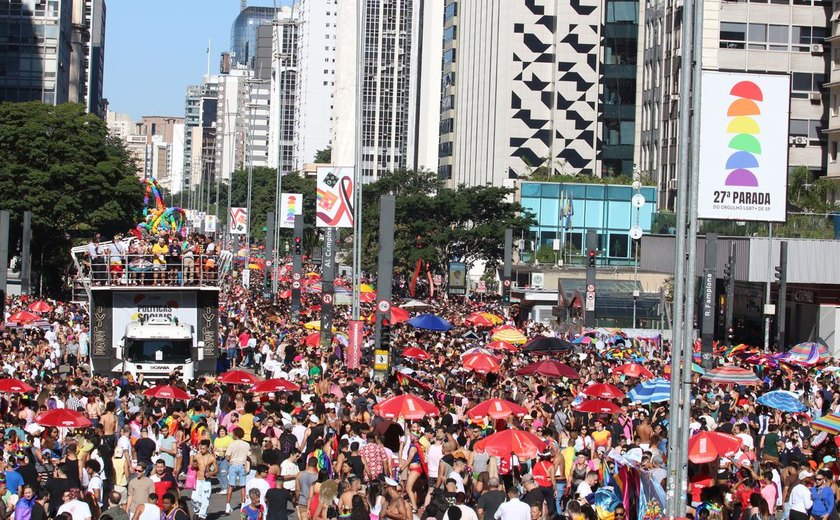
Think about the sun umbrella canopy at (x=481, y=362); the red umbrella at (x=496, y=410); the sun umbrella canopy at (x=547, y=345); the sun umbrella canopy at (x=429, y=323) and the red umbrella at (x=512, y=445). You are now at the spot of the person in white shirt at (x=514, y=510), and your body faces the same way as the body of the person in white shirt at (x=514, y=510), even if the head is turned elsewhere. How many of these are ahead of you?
5

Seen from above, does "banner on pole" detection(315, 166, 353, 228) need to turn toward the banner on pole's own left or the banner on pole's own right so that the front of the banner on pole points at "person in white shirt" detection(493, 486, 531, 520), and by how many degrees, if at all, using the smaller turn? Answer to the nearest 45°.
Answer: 0° — it already faces them

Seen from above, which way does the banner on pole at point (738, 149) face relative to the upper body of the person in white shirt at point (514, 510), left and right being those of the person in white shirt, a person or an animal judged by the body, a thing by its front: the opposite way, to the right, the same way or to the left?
the opposite way

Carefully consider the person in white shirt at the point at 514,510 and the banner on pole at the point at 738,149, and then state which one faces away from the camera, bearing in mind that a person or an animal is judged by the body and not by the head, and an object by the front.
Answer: the person in white shirt

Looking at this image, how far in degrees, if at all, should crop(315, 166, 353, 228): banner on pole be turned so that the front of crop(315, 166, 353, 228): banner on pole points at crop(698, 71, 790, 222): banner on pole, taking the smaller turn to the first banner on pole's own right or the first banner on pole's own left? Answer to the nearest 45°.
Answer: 0° — it already faces it

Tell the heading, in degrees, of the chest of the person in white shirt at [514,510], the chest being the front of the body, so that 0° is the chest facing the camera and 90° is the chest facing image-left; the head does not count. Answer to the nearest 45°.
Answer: approximately 180°

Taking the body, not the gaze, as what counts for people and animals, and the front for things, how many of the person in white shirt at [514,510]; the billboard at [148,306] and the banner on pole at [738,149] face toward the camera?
2

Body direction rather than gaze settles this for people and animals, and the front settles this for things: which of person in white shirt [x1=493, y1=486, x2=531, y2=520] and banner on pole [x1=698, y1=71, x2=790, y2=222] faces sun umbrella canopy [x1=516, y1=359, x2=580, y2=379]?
the person in white shirt

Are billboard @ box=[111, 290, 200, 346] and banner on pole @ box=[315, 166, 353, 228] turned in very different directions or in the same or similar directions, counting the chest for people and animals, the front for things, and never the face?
same or similar directions

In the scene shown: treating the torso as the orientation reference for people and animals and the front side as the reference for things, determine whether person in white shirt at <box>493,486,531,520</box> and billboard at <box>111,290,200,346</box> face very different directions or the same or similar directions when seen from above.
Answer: very different directions

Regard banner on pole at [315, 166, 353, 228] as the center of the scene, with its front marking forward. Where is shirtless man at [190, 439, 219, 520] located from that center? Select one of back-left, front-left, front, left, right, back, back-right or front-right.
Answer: front

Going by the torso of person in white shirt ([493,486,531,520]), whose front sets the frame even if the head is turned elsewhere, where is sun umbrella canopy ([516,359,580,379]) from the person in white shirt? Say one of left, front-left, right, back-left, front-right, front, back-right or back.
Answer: front

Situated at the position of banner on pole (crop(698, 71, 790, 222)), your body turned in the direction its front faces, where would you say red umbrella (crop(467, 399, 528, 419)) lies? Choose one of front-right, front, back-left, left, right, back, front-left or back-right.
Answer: back-right

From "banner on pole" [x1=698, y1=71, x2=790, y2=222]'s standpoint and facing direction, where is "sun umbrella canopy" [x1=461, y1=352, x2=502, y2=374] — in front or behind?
behind

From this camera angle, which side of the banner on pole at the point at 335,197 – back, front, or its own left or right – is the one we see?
front

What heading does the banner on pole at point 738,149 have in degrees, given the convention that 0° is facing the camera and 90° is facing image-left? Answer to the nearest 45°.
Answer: approximately 0°

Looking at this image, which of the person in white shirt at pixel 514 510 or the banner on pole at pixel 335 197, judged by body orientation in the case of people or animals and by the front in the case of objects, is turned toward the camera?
the banner on pole

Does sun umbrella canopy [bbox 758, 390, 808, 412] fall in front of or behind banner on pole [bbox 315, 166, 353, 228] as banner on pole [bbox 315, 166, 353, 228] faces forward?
in front
